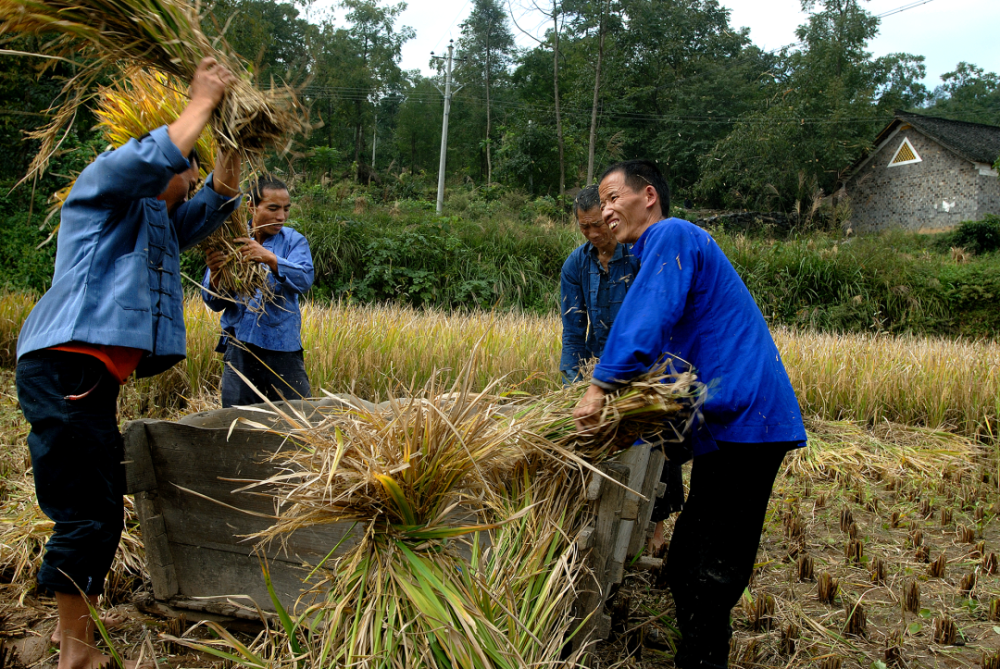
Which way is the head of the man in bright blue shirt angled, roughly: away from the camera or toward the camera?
toward the camera

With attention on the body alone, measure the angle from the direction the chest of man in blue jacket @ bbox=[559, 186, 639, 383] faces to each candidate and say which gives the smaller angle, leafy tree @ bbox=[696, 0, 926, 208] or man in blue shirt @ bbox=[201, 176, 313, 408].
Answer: the man in blue shirt

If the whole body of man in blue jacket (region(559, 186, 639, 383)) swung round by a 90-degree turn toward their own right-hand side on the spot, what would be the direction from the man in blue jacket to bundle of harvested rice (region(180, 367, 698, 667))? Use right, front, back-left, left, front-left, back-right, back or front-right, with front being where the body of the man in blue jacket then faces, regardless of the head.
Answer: left

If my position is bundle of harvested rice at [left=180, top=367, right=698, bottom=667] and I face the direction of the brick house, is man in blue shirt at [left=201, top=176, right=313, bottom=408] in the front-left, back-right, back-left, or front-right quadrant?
front-left

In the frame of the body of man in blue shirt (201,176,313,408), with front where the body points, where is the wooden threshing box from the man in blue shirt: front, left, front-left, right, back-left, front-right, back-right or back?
front-left

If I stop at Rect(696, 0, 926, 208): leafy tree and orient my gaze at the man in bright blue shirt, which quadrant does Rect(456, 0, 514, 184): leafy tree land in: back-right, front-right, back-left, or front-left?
back-right

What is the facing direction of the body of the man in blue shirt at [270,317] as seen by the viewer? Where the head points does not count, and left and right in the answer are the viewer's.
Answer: facing the viewer and to the left of the viewer

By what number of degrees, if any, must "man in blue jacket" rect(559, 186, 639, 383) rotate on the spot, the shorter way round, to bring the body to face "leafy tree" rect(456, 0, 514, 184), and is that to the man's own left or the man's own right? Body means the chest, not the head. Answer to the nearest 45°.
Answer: approximately 180°

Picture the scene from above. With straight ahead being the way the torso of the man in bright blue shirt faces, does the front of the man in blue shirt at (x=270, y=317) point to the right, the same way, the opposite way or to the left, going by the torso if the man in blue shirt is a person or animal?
to the left

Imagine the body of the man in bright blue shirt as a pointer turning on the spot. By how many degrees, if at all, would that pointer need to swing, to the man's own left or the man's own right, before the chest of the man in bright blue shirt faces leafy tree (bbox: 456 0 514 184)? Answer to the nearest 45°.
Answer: approximately 90° to the man's own right

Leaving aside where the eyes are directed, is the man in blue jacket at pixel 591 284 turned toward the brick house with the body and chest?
no

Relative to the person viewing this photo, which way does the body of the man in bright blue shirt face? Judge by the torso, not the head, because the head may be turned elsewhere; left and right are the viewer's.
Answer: facing to the left of the viewer

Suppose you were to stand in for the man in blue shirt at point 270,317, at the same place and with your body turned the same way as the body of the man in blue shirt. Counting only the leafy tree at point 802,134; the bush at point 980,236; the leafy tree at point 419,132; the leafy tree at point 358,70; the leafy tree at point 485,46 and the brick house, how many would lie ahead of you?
0

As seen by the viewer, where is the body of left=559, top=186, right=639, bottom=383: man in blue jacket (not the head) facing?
toward the camera

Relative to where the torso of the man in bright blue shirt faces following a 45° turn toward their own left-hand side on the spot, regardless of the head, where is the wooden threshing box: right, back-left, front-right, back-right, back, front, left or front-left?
front-right
